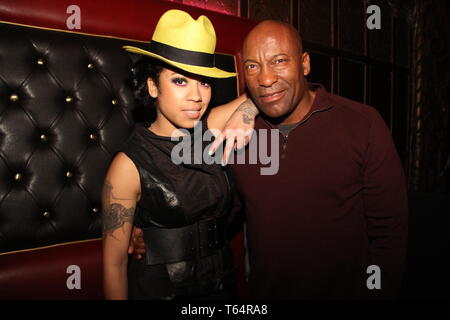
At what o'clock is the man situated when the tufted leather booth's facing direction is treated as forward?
The man is roughly at 11 o'clock from the tufted leather booth.

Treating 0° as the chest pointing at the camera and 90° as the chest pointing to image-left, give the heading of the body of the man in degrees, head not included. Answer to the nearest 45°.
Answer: approximately 45°
